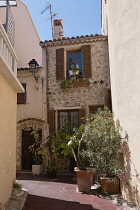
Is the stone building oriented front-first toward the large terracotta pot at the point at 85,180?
yes

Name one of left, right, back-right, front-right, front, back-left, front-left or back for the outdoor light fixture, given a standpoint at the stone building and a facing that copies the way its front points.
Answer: right

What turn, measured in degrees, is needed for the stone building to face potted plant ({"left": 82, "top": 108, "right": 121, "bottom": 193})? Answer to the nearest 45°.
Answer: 0° — it already faces it

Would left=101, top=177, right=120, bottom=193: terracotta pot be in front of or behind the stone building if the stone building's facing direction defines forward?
in front

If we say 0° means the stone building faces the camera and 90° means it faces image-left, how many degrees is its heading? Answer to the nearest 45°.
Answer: approximately 0°
